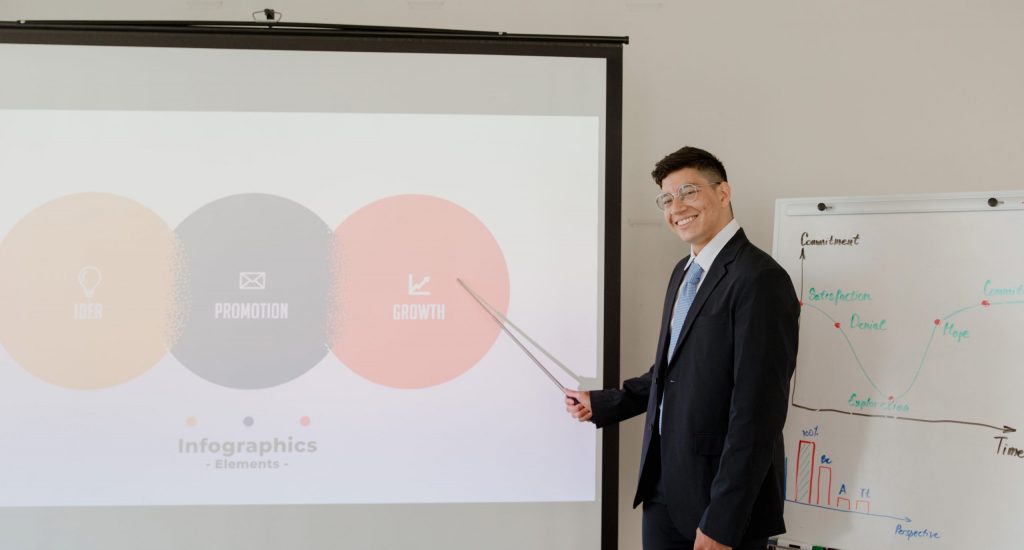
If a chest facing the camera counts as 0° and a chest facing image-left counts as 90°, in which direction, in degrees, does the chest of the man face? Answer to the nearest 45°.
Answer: approximately 45°

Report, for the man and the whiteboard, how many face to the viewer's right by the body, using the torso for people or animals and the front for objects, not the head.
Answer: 0

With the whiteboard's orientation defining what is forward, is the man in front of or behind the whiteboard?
in front

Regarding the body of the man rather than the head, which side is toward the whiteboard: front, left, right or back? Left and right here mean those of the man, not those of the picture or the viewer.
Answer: back

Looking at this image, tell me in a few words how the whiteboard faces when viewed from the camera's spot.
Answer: facing the viewer
